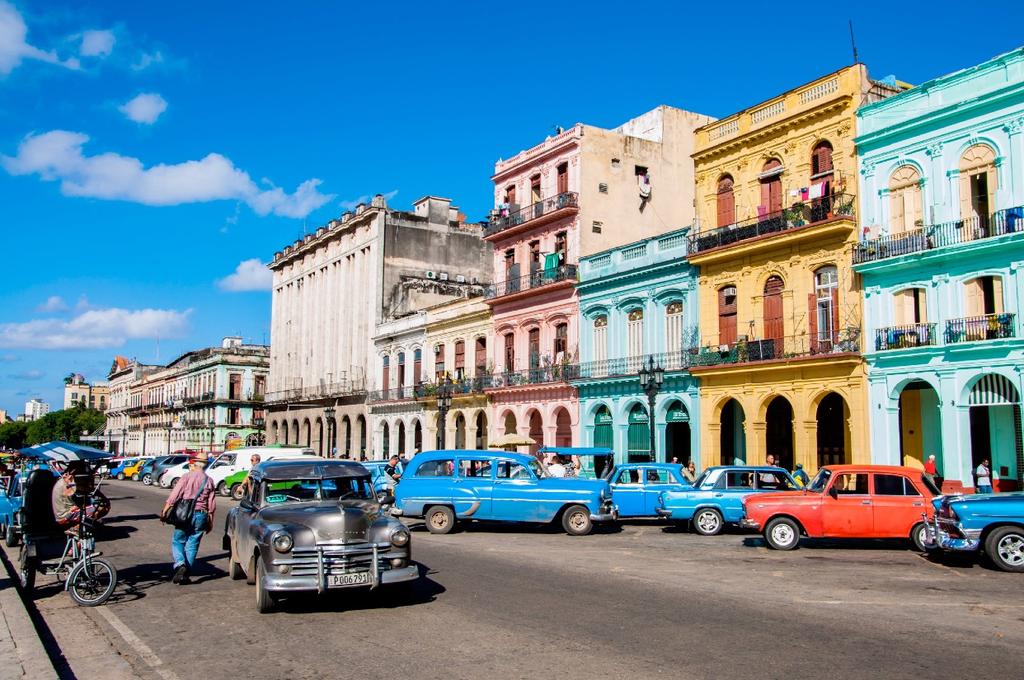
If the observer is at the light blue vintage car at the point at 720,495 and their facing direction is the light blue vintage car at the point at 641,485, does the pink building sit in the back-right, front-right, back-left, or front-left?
front-right

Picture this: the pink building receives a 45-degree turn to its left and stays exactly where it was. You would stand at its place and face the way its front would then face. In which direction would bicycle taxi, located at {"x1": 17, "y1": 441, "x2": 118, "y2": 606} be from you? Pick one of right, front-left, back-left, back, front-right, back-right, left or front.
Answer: front

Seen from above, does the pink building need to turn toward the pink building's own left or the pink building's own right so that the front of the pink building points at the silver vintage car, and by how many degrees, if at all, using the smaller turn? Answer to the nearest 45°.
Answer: approximately 45° to the pink building's own left

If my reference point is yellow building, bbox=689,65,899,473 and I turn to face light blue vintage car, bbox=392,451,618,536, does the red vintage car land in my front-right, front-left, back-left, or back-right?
front-left

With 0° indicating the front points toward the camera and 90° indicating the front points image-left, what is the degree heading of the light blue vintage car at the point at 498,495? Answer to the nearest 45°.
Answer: approximately 270°

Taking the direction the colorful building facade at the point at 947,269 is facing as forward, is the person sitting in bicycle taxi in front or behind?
in front
